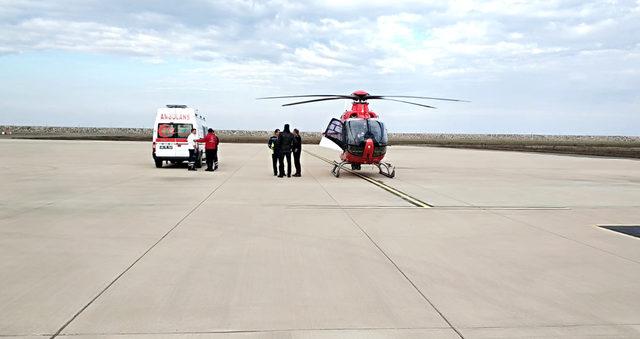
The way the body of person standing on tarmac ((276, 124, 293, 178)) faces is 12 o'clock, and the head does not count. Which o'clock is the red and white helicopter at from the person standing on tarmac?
The red and white helicopter is roughly at 3 o'clock from the person standing on tarmac.

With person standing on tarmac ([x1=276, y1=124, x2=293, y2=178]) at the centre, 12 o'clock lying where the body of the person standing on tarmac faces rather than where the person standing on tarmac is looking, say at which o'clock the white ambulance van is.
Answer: The white ambulance van is roughly at 10 o'clock from the person standing on tarmac.

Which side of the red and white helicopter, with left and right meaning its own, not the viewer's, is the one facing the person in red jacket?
right

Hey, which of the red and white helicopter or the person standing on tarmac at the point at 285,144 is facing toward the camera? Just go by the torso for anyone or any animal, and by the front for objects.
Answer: the red and white helicopter

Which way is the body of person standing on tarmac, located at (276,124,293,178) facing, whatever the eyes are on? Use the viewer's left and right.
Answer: facing away from the viewer

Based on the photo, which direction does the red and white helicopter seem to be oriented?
toward the camera

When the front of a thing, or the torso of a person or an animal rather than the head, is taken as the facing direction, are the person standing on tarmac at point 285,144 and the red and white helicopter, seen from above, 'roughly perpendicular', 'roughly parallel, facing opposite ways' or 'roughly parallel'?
roughly parallel, facing opposite ways

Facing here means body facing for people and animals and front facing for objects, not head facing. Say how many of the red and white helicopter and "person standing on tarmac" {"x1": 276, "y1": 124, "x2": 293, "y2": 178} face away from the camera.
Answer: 1
